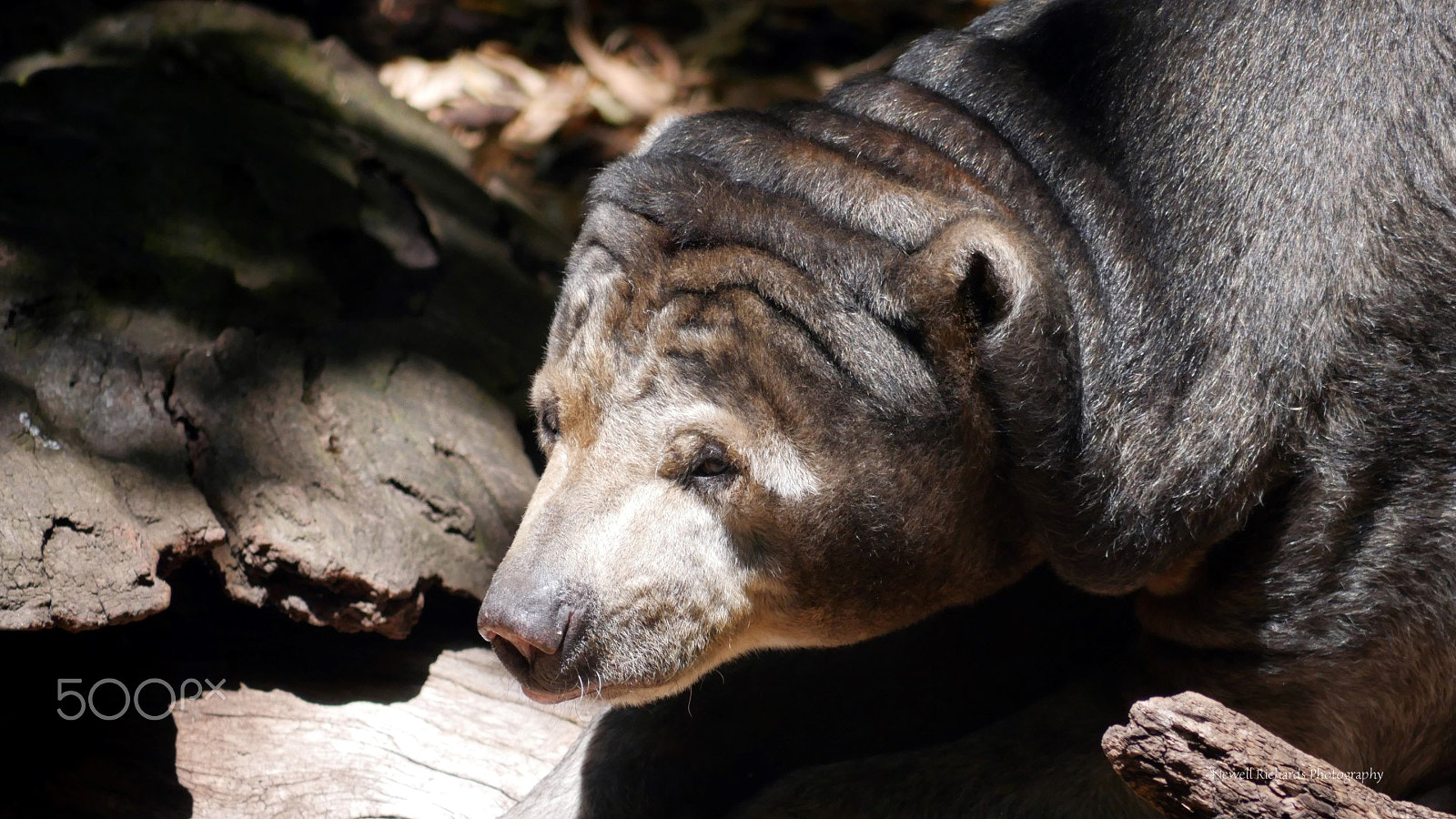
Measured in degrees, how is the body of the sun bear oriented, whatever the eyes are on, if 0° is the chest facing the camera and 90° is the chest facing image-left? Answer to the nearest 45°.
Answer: approximately 45°

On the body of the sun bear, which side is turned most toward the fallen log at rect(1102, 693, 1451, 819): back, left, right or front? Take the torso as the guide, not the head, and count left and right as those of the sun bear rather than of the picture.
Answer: left
